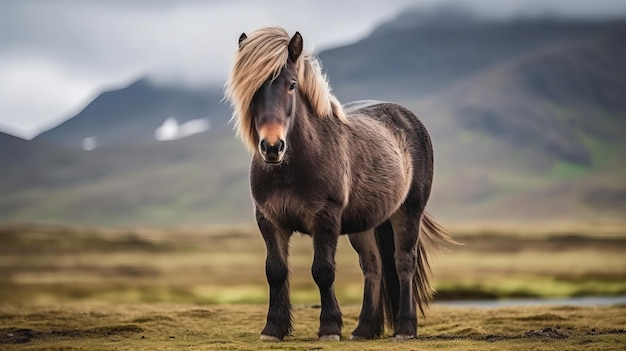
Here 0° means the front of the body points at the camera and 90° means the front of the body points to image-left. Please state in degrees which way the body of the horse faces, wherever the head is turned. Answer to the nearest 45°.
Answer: approximately 45°
